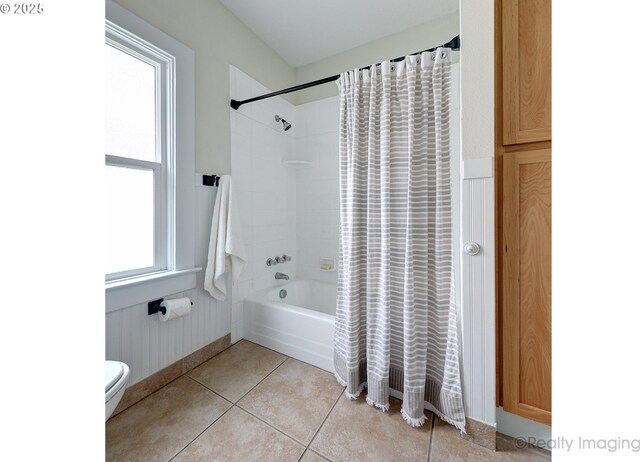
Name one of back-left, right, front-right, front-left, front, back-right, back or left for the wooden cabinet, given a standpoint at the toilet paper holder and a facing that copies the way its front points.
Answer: front

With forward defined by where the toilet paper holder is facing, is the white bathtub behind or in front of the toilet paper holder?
in front

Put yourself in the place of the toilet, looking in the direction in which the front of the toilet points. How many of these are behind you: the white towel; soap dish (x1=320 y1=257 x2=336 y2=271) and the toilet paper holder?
0

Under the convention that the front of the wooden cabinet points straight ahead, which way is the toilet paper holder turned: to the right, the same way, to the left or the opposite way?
the opposite way

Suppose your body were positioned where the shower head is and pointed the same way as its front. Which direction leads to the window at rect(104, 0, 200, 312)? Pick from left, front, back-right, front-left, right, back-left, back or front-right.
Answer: right

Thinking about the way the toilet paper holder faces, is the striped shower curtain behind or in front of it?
in front

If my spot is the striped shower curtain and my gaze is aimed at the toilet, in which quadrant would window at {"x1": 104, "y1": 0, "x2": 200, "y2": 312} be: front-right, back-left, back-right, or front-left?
front-right

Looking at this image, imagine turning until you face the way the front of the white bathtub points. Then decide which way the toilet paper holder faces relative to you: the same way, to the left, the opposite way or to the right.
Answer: to the left

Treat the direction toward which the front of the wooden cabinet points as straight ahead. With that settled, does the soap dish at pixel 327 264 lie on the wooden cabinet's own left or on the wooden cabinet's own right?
on the wooden cabinet's own right

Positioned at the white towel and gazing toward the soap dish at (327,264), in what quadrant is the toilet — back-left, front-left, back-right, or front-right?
back-right

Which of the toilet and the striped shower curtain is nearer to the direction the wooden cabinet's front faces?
the toilet

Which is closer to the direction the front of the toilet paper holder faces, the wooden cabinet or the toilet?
the wooden cabinet

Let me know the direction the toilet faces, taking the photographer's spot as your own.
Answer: facing away from the viewer and to the right of the viewer

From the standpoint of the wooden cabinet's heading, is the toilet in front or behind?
in front
